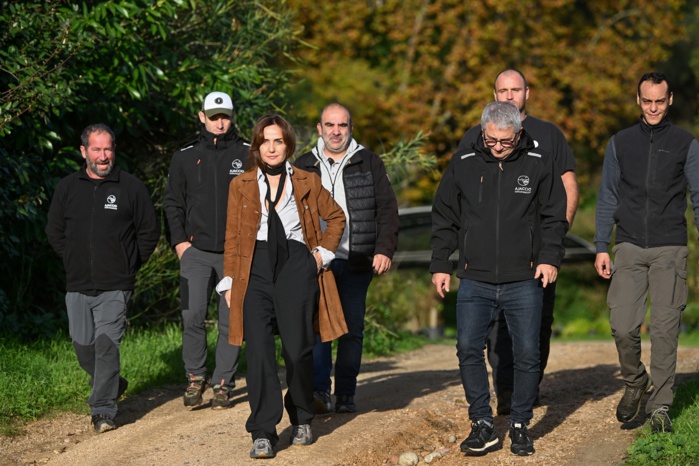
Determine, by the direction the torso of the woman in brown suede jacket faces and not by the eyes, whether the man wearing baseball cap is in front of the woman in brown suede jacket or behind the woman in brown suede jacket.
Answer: behind

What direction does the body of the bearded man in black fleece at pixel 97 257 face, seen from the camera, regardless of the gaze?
toward the camera

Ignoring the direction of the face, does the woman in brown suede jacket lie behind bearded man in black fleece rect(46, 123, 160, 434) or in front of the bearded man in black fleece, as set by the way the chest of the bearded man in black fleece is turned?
in front

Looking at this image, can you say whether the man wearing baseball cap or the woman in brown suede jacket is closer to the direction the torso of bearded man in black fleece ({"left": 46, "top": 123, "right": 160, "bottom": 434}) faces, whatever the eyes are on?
the woman in brown suede jacket

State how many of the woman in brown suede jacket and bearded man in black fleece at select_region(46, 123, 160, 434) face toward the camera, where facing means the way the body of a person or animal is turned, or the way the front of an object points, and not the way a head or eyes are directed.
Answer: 2

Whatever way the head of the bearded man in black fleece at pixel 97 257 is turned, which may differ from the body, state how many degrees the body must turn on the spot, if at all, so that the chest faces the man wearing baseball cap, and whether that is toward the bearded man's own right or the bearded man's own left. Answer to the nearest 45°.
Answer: approximately 90° to the bearded man's own left

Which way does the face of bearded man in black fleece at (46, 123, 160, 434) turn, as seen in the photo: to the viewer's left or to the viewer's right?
to the viewer's right

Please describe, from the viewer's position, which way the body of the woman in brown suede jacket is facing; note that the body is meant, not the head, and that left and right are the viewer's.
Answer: facing the viewer

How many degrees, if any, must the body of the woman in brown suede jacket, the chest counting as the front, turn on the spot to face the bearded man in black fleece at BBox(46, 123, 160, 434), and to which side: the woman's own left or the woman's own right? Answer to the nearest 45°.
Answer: approximately 135° to the woman's own right
